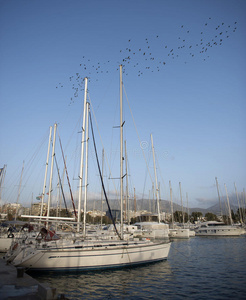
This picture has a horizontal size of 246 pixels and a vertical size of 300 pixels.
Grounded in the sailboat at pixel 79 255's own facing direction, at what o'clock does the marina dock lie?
The marina dock is roughly at 5 o'clock from the sailboat.

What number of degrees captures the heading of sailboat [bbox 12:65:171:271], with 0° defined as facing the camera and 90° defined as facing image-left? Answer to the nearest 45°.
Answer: approximately 225°
